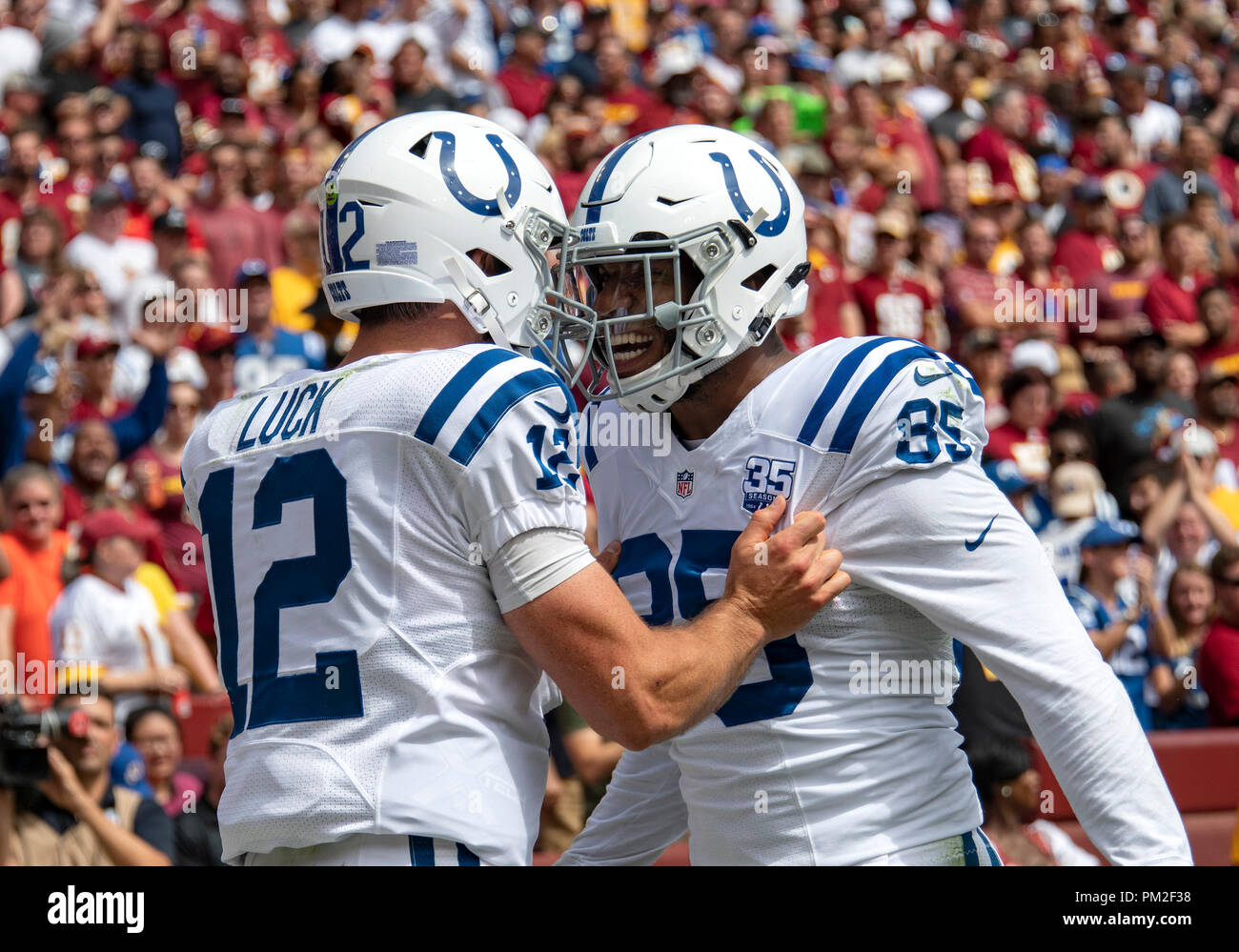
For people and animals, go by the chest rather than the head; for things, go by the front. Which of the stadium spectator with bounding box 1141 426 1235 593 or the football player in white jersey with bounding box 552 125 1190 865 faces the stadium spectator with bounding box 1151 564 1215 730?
the stadium spectator with bounding box 1141 426 1235 593

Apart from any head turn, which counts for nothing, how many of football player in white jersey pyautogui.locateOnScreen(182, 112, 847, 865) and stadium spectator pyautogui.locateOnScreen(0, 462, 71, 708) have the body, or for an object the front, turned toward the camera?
1

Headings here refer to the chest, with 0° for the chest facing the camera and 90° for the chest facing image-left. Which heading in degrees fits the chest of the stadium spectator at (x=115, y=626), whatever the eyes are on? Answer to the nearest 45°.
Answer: approximately 315°

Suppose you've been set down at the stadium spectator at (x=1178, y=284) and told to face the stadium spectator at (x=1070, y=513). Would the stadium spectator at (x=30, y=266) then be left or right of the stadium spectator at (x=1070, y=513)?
right

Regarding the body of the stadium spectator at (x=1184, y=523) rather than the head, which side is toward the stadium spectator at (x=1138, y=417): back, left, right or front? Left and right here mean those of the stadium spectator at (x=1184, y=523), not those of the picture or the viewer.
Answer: back

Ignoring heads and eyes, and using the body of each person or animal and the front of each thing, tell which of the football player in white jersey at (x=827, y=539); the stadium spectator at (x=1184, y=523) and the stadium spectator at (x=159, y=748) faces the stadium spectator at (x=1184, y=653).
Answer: the stadium spectator at (x=1184, y=523)

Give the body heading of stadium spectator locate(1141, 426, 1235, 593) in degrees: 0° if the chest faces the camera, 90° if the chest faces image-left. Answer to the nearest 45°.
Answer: approximately 0°
